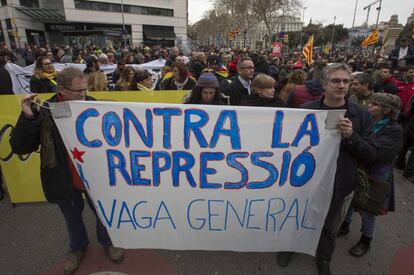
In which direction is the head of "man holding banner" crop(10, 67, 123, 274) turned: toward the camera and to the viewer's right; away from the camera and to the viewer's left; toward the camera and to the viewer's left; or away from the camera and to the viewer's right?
toward the camera and to the viewer's right

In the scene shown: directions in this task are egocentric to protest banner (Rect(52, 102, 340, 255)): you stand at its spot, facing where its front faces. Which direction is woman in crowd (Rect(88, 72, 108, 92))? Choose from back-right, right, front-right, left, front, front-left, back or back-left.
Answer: back-right

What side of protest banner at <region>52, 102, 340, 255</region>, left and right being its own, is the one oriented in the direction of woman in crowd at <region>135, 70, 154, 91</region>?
back

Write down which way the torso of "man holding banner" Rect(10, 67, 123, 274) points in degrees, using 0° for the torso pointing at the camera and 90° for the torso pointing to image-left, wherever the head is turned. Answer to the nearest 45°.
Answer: approximately 315°

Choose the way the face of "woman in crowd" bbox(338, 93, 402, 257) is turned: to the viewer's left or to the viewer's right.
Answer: to the viewer's left

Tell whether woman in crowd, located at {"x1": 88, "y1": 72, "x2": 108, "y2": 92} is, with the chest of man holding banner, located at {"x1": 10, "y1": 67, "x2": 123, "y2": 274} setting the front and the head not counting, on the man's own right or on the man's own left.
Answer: on the man's own left

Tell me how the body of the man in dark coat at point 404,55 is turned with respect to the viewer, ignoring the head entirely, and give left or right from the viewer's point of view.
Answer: facing the viewer

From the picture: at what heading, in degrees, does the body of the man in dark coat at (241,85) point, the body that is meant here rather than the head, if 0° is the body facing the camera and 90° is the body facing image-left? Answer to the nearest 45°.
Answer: approximately 315°

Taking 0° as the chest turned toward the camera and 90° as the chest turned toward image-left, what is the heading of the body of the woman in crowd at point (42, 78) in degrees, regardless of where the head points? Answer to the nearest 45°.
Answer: approximately 315°
